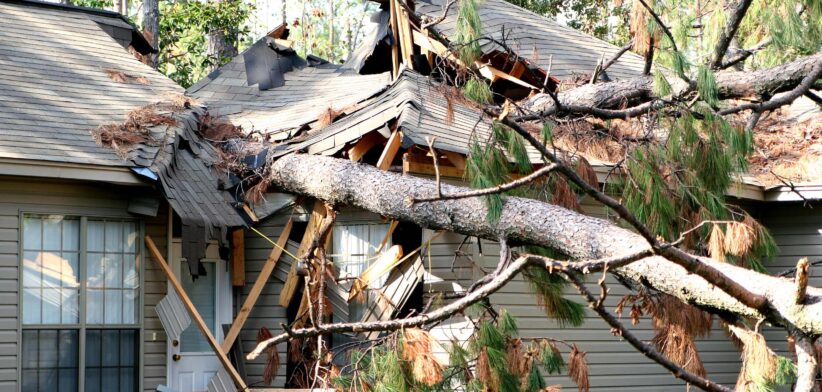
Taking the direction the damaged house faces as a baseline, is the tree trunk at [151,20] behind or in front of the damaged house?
behind

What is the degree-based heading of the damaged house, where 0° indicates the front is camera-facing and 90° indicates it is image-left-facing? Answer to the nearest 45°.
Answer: approximately 0°
